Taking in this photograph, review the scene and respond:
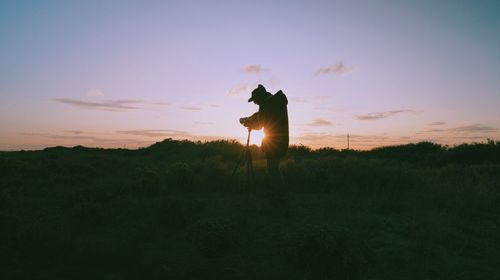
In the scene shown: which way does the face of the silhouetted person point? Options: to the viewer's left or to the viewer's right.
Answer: to the viewer's left

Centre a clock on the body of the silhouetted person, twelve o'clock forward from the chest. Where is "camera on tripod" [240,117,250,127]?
The camera on tripod is roughly at 1 o'clock from the silhouetted person.

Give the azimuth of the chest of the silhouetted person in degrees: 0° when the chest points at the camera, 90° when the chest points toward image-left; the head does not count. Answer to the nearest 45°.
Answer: approximately 90°
